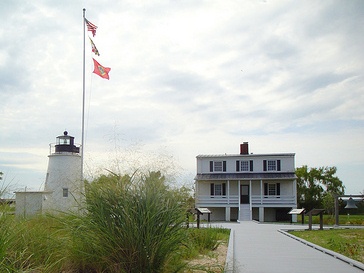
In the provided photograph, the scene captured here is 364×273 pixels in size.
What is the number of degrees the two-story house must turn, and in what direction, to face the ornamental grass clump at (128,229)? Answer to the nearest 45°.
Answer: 0° — it already faces it

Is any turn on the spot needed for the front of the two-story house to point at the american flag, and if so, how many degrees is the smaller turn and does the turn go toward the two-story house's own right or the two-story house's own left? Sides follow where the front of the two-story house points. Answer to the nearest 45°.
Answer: approximately 45° to the two-story house's own right

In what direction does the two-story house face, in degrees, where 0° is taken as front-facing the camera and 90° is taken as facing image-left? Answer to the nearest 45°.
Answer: approximately 0°
